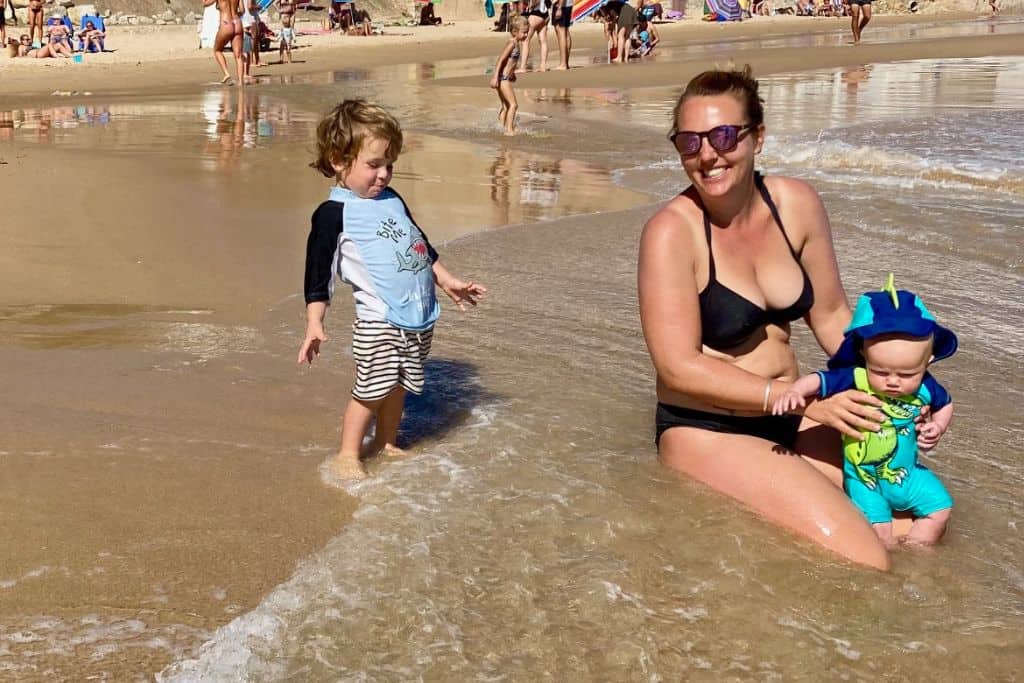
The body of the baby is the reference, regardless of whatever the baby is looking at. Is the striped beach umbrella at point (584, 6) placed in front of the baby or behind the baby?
behind

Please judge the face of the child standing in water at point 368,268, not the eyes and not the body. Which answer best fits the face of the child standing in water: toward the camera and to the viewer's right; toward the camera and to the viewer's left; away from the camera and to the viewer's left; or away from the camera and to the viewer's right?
toward the camera and to the viewer's right

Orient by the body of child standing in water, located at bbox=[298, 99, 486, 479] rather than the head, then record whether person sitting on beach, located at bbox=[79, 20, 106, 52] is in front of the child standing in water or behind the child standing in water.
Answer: behind

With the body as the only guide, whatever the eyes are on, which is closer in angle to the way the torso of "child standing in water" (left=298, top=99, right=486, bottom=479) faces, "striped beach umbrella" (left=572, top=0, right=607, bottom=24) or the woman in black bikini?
the woman in black bikini

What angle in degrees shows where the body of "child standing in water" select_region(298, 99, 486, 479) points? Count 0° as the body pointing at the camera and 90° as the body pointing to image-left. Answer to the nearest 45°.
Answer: approximately 315°

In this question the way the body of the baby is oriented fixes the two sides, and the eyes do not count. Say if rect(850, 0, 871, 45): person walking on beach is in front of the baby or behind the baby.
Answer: behind

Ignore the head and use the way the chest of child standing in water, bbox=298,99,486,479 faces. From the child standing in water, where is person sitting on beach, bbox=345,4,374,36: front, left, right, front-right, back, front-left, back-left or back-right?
back-left

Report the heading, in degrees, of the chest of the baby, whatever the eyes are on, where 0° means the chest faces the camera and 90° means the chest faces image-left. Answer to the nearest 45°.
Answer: approximately 0°

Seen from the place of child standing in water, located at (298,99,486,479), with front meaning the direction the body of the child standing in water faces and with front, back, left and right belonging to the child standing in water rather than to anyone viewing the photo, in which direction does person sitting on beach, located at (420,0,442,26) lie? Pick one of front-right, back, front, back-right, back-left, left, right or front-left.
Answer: back-left
